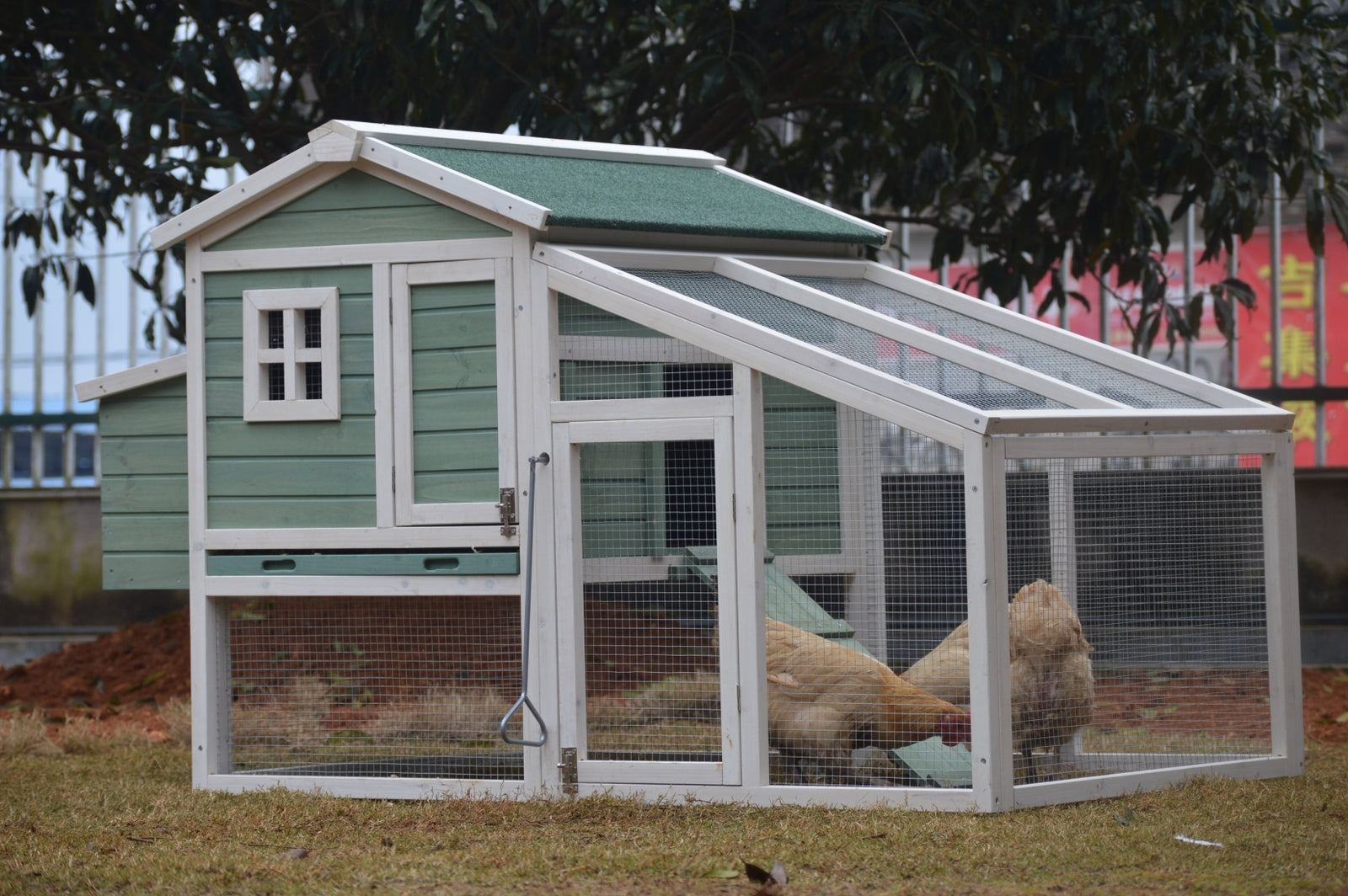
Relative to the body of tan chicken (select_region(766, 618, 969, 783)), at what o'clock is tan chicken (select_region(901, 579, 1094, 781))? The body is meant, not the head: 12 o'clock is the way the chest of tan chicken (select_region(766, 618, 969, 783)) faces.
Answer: tan chicken (select_region(901, 579, 1094, 781)) is roughly at 12 o'clock from tan chicken (select_region(766, 618, 969, 783)).

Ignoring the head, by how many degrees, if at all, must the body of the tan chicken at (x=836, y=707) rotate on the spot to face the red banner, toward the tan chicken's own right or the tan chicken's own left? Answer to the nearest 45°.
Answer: approximately 45° to the tan chicken's own left

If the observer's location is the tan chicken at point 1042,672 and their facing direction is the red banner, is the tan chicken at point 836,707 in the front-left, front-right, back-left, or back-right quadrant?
back-left

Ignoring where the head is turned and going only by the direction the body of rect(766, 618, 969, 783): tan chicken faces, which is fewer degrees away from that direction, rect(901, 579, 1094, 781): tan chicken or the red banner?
the tan chicken

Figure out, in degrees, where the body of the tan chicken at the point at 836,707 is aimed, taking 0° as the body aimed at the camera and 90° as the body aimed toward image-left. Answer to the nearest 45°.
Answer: approximately 270°
